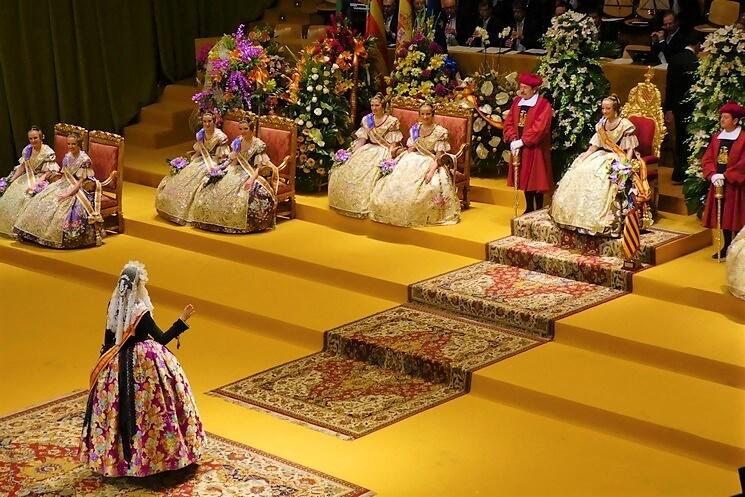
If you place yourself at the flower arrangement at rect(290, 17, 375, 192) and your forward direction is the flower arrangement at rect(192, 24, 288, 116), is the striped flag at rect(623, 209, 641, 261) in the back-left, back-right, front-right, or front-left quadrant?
back-left

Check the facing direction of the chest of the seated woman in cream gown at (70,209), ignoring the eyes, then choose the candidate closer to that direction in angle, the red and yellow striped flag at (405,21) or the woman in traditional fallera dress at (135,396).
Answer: the woman in traditional fallera dress

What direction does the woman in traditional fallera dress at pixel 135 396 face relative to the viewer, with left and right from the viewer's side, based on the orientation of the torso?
facing away from the viewer and to the right of the viewer

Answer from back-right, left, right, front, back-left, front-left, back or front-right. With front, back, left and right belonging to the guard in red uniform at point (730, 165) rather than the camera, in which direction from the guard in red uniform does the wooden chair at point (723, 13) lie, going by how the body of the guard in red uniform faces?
back-right

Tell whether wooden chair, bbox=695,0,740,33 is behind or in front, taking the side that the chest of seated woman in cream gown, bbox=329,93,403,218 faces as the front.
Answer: behind

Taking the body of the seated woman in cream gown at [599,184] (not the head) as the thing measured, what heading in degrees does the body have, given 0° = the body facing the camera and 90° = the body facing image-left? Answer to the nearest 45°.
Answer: approximately 45°

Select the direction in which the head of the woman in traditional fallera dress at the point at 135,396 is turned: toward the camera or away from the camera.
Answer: away from the camera
